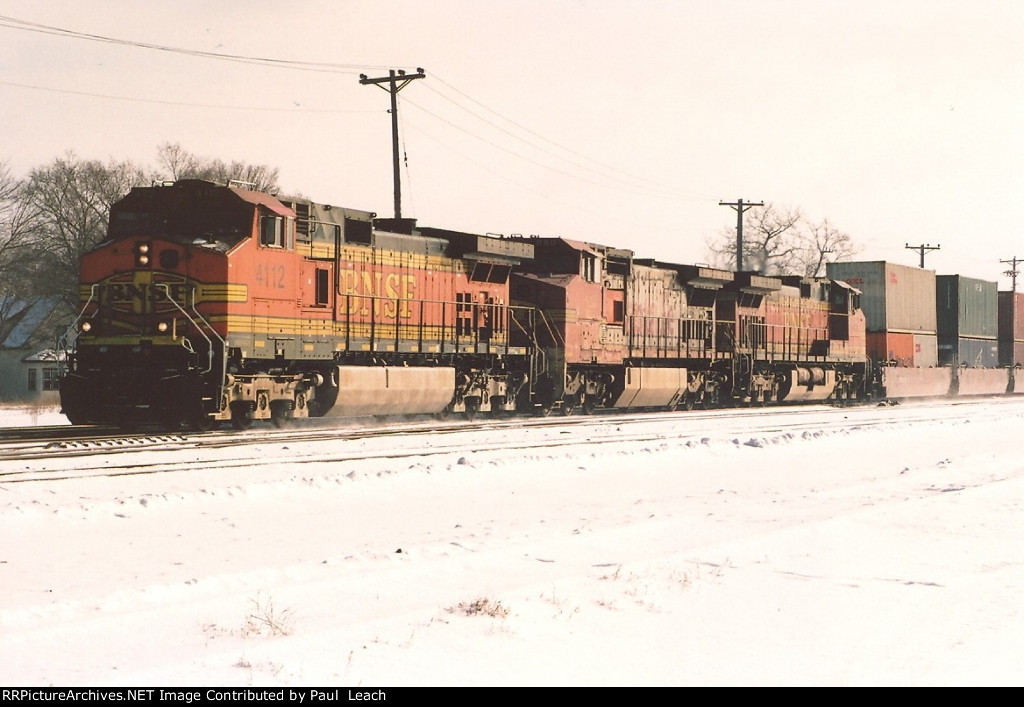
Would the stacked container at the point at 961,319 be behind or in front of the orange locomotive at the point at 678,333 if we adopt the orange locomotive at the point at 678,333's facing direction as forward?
behind

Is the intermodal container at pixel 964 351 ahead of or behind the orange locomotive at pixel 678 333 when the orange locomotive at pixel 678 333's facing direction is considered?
behind

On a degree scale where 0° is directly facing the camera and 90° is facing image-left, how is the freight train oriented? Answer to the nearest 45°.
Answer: approximately 45°

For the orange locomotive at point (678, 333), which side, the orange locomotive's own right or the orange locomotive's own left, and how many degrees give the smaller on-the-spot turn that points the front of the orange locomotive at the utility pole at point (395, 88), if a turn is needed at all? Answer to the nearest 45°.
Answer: approximately 45° to the orange locomotive's own right

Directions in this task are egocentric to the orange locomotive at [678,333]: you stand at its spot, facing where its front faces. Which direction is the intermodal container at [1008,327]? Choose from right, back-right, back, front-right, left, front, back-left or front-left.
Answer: back

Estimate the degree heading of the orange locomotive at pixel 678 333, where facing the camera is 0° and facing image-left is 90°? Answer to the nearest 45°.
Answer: approximately 45°
